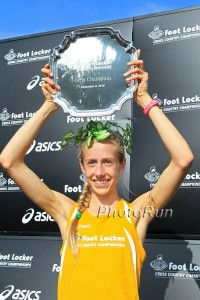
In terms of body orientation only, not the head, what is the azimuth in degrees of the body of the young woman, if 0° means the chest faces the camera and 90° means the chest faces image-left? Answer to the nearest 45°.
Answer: approximately 0°
